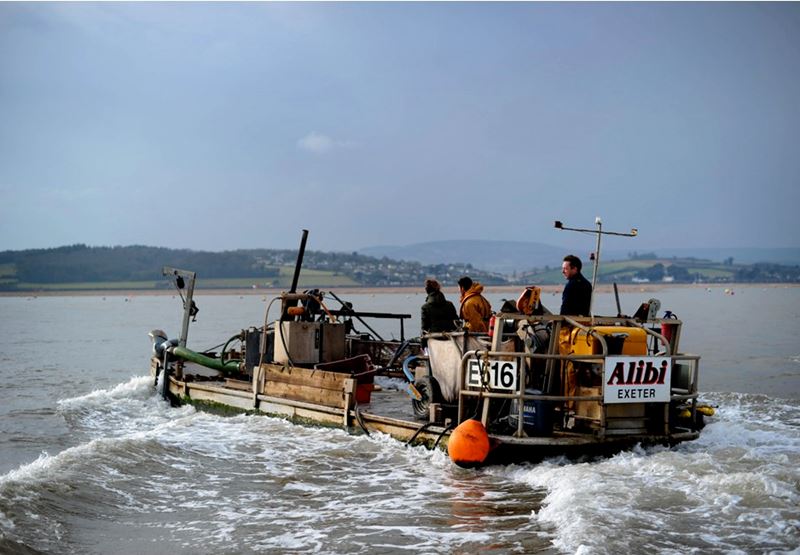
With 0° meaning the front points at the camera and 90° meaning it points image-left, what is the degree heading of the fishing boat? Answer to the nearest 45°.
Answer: approximately 135°

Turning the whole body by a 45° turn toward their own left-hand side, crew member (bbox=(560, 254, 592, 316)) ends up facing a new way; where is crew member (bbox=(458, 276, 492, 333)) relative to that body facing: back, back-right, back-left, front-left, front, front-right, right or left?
right

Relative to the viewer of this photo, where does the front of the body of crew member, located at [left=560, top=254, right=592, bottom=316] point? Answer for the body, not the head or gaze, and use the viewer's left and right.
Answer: facing to the left of the viewer

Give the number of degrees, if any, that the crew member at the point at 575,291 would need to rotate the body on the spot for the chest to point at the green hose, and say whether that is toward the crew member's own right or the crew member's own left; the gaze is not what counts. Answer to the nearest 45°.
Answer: approximately 45° to the crew member's own right
